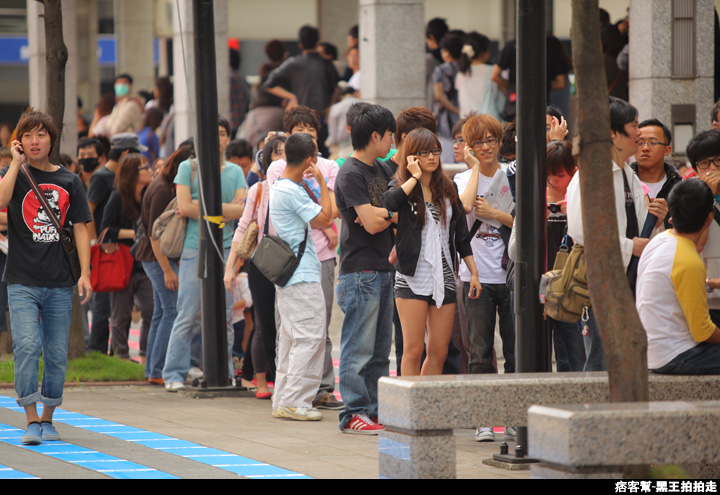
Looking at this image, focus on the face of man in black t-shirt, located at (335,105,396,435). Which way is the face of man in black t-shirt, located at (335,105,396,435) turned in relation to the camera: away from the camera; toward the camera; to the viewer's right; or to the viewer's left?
to the viewer's right

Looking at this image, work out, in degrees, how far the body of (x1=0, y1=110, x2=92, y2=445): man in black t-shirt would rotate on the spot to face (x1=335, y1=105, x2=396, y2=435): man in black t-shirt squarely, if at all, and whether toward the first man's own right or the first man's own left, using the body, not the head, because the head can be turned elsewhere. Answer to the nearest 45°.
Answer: approximately 90° to the first man's own left

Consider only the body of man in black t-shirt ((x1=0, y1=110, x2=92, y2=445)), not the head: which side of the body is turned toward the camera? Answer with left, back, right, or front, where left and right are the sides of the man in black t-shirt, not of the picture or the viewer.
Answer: front

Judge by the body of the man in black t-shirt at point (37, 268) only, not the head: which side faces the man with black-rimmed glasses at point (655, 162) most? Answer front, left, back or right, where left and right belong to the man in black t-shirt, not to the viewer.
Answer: left

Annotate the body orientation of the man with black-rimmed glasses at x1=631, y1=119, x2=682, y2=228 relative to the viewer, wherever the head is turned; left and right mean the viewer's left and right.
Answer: facing the viewer and to the left of the viewer

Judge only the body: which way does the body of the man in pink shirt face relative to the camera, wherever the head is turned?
toward the camera

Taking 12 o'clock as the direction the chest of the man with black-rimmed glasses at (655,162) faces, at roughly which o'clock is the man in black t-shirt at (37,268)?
The man in black t-shirt is roughly at 1 o'clock from the man with black-rimmed glasses.

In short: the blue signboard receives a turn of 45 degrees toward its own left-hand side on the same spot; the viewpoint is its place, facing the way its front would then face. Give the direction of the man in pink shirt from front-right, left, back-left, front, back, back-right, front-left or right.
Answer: front-right

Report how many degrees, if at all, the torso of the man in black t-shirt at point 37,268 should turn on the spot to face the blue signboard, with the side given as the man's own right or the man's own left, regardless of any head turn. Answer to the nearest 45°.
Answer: approximately 180°

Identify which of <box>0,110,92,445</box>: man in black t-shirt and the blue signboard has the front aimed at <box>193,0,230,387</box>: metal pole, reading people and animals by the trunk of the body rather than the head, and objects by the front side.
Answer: the blue signboard
